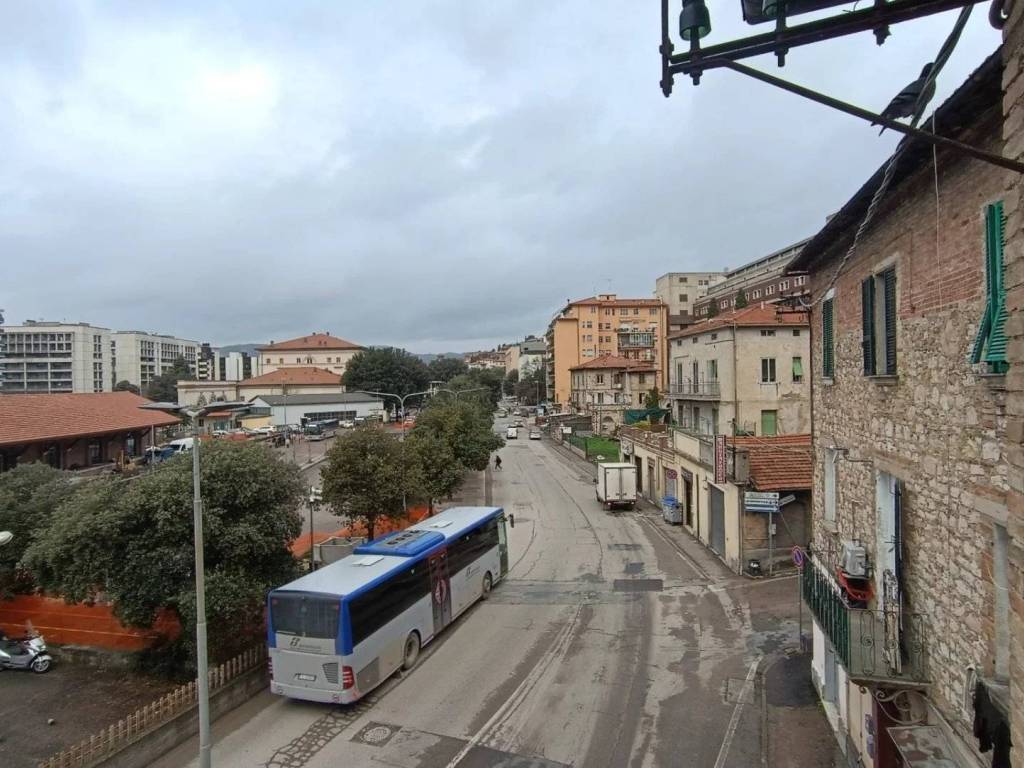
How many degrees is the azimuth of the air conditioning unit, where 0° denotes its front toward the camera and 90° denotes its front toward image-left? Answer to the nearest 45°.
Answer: approximately 45°

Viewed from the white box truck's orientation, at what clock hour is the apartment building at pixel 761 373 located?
The apartment building is roughly at 3 o'clock from the white box truck.

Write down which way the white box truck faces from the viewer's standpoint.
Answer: facing away from the viewer

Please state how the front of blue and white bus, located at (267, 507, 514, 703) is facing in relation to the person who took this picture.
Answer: facing away from the viewer and to the right of the viewer

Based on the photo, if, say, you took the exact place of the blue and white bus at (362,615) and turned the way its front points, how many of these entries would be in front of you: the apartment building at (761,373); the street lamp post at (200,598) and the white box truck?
2

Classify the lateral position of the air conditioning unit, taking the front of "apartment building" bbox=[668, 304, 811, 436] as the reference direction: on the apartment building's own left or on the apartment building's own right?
on the apartment building's own left

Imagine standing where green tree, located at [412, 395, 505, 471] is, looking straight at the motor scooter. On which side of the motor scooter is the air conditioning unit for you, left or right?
left
